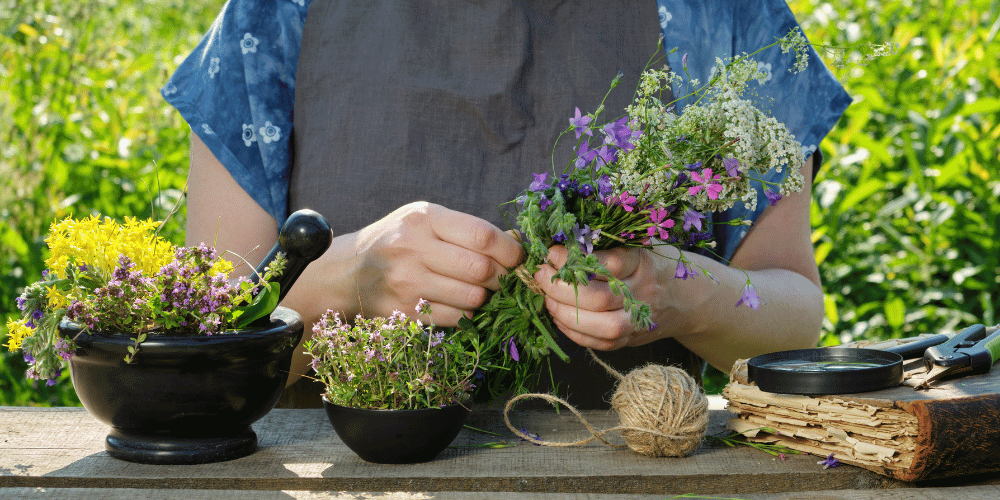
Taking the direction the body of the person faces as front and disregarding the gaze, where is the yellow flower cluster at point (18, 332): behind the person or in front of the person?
in front

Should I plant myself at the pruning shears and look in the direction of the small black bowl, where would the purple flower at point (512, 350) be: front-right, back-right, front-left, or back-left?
front-right

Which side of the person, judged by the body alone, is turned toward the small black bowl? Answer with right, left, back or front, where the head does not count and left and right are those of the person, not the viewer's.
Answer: front

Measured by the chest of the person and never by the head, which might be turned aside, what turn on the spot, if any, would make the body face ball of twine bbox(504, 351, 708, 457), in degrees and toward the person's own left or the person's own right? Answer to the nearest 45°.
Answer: approximately 45° to the person's own left

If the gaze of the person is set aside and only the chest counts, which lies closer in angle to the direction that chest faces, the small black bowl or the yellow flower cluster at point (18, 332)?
the small black bowl

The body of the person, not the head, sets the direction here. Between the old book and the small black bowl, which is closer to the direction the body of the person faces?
the small black bowl

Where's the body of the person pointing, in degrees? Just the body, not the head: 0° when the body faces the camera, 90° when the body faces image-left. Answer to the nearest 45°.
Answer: approximately 0°

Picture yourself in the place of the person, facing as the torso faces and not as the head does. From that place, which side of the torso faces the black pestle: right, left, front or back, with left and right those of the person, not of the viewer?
front

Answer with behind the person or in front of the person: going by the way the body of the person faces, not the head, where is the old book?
in front
